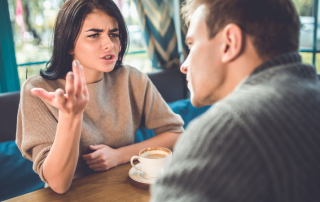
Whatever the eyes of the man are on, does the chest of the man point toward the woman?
yes

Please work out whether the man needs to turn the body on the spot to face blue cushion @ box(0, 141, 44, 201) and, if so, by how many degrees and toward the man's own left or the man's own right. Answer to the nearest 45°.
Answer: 0° — they already face it

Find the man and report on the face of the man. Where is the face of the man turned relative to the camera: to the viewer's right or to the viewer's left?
to the viewer's left

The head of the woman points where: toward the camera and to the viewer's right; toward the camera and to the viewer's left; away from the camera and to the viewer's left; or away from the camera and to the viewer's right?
toward the camera and to the viewer's right

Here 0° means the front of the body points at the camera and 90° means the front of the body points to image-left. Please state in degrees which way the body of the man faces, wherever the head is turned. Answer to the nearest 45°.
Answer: approximately 135°
